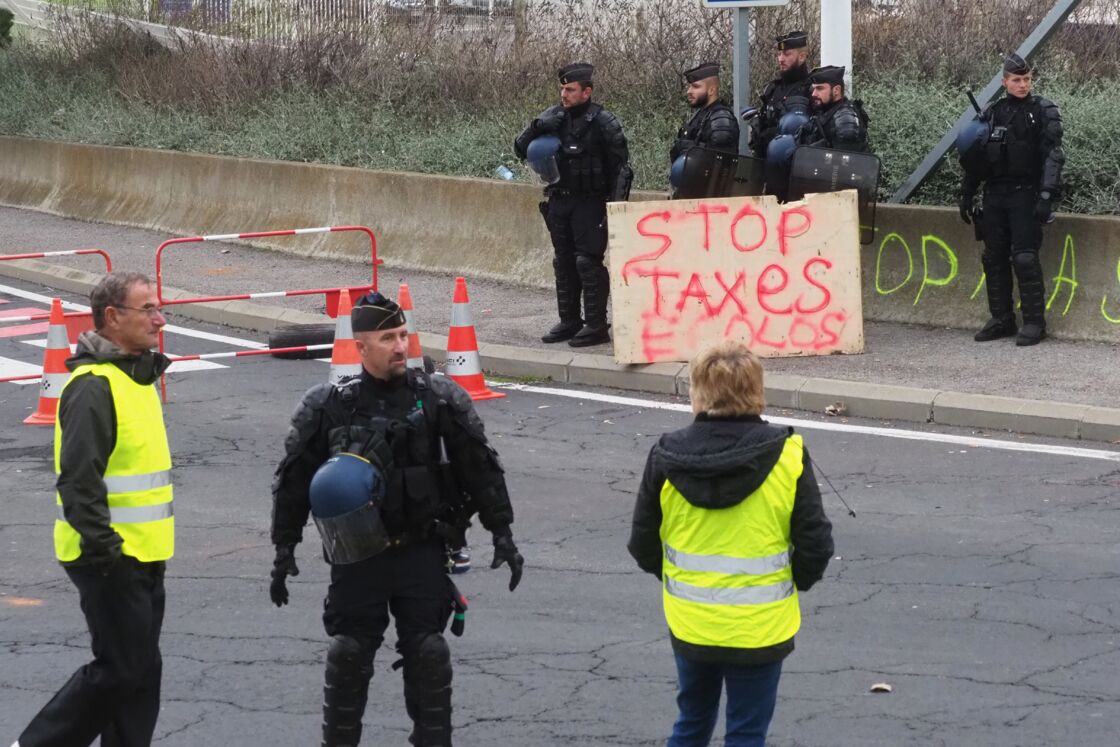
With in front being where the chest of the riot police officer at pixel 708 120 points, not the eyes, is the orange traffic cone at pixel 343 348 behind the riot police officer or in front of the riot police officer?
in front

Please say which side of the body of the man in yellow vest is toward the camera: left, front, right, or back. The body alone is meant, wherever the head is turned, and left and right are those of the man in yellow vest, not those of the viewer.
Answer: right

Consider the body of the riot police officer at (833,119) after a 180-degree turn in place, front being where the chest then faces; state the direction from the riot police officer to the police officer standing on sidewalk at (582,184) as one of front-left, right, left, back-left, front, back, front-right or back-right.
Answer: back-left

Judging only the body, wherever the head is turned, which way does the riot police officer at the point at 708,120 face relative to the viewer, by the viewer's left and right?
facing the viewer and to the left of the viewer

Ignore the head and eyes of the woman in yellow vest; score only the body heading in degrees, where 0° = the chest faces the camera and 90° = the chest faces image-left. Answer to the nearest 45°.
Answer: approximately 180°

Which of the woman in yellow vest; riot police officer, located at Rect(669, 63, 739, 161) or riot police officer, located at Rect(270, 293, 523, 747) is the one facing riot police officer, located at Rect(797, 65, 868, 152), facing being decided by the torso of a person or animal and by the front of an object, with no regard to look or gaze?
the woman in yellow vest

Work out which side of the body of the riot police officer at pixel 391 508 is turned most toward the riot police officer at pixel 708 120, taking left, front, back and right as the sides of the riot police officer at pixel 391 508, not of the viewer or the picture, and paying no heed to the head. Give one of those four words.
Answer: back

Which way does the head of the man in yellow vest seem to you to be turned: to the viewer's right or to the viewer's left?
to the viewer's right

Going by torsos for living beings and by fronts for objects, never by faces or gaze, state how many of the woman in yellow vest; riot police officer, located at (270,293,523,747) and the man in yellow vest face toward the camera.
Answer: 1

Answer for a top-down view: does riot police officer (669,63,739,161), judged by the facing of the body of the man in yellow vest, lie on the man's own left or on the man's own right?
on the man's own left

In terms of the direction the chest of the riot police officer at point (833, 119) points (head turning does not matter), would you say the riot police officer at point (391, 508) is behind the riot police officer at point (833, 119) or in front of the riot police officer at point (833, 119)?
in front

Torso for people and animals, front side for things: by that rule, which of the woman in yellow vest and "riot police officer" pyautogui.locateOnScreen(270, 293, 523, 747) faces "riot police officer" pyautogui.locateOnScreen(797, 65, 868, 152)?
the woman in yellow vest

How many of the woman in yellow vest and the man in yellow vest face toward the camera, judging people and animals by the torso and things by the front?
0
